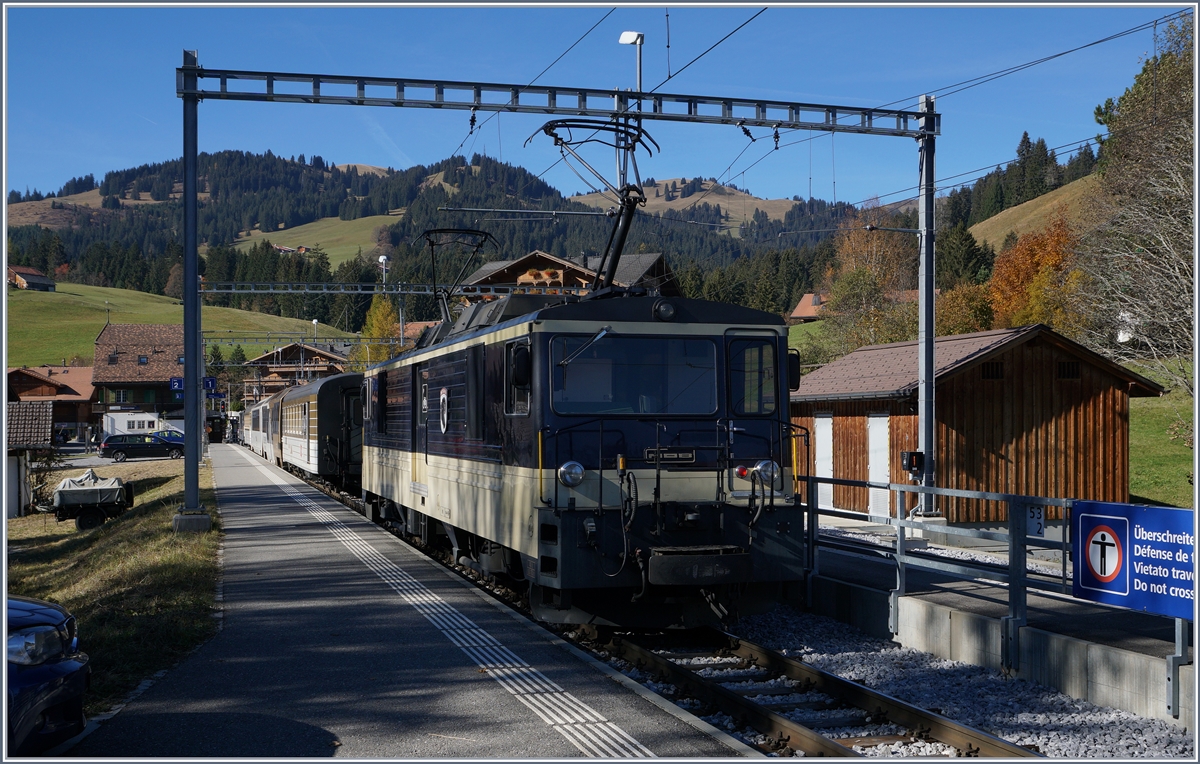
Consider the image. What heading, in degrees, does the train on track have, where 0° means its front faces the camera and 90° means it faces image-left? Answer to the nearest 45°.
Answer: approximately 315°

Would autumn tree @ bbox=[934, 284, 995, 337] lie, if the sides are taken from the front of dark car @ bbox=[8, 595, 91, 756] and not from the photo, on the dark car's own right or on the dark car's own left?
on the dark car's own left

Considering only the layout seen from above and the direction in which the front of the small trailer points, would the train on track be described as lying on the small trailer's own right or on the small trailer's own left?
on the small trailer's own left

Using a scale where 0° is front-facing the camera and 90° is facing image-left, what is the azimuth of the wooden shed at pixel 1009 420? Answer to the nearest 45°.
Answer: approximately 45°

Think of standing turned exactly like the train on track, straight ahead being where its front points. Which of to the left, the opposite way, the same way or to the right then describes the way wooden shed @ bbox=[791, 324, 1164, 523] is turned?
to the right

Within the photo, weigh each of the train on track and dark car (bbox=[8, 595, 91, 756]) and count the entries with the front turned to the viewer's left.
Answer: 0

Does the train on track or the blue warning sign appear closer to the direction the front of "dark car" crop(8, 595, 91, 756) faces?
the blue warning sign

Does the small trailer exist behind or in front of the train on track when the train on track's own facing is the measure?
behind
